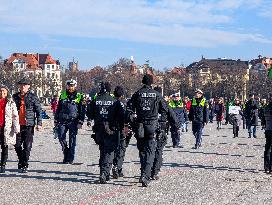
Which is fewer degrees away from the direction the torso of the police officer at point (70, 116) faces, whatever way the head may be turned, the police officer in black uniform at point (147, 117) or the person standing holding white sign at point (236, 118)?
the police officer in black uniform

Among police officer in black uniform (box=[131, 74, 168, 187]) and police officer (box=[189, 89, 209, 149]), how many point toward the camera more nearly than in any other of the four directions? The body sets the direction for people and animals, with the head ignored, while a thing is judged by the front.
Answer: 1

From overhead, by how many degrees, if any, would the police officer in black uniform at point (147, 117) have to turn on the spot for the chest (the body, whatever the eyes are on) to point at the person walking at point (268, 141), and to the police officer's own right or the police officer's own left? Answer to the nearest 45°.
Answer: approximately 45° to the police officer's own right

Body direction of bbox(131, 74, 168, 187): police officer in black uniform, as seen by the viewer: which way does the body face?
away from the camera

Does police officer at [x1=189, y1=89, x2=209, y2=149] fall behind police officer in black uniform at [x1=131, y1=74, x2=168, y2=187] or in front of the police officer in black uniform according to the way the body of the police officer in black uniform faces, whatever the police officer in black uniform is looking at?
in front

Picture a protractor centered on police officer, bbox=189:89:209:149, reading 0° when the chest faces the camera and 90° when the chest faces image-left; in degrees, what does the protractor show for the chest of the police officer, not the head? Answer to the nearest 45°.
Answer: approximately 0°

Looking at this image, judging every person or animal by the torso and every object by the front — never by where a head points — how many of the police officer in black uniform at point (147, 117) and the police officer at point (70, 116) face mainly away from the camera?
1

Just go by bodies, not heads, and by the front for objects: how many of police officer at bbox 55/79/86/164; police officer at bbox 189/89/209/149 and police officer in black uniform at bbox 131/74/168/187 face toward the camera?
2

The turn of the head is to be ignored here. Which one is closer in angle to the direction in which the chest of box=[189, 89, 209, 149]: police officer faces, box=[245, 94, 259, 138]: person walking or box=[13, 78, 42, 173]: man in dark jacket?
the man in dark jacket

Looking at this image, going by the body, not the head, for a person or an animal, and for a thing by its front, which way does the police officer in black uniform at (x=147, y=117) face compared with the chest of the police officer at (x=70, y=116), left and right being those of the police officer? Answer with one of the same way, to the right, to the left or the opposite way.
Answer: the opposite way

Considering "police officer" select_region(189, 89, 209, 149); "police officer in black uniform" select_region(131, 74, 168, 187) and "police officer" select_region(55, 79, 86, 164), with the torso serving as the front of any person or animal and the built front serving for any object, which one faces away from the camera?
the police officer in black uniform

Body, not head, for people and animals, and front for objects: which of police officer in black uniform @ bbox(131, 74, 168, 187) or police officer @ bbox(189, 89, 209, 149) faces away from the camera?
the police officer in black uniform

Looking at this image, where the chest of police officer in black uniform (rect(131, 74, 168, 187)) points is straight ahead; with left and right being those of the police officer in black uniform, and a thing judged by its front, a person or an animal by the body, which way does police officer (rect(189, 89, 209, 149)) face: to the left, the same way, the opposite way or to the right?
the opposite way

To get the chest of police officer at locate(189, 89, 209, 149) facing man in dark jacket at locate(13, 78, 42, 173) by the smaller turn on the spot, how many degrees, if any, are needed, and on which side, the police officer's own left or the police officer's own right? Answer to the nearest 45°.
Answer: approximately 45° to the police officer's own right
